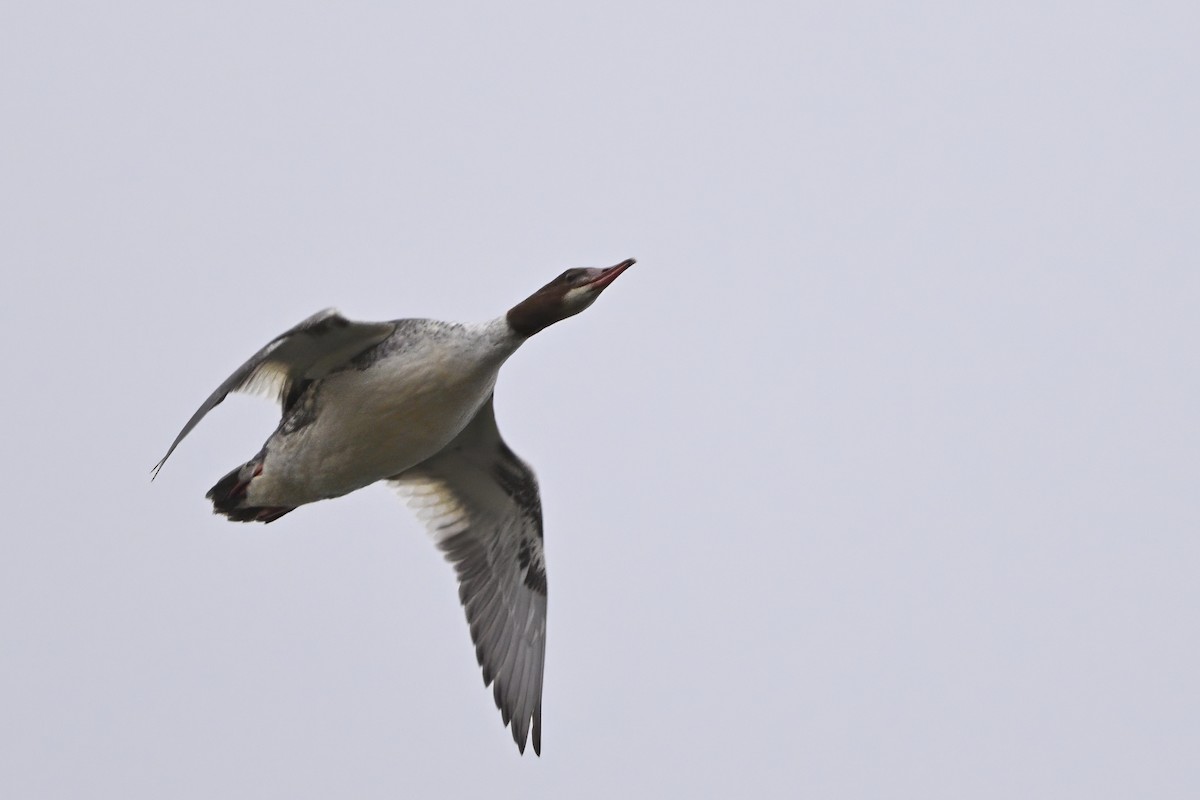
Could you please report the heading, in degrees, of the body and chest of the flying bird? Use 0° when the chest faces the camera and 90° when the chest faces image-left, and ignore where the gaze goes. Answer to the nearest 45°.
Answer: approximately 270°
